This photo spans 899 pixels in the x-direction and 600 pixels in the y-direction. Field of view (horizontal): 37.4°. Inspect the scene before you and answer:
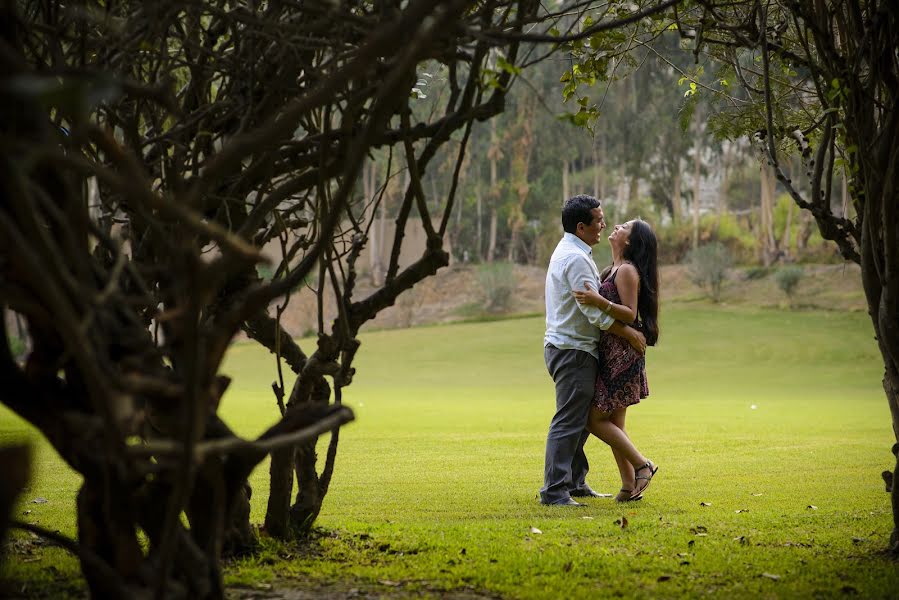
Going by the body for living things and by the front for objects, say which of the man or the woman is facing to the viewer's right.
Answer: the man

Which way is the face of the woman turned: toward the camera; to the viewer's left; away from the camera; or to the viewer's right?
to the viewer's left

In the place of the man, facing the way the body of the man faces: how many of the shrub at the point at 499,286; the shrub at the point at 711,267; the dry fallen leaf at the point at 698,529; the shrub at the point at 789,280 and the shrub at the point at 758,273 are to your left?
4

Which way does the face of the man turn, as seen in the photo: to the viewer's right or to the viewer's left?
to the viewer's right

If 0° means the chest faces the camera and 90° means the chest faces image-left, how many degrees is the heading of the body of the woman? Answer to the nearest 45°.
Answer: approximately 90°

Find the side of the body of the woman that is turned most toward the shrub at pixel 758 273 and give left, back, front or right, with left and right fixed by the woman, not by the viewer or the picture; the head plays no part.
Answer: right

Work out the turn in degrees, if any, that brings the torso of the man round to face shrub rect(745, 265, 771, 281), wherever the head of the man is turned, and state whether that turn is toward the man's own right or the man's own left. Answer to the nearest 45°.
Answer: approximately 90° to the man's own left

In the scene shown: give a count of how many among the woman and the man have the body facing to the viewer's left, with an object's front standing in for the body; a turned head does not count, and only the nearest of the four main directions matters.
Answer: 1

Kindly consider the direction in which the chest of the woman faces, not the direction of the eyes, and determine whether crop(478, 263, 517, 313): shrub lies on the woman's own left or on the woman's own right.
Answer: on the woman's own right

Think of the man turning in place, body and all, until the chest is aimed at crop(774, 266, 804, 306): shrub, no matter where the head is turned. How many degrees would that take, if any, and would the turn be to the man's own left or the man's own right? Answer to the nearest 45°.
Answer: approximately 90° to the man's own left

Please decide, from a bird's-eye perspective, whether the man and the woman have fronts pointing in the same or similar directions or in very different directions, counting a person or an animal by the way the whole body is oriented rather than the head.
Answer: very different directions

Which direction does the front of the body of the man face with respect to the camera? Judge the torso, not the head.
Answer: to the viewer's right
